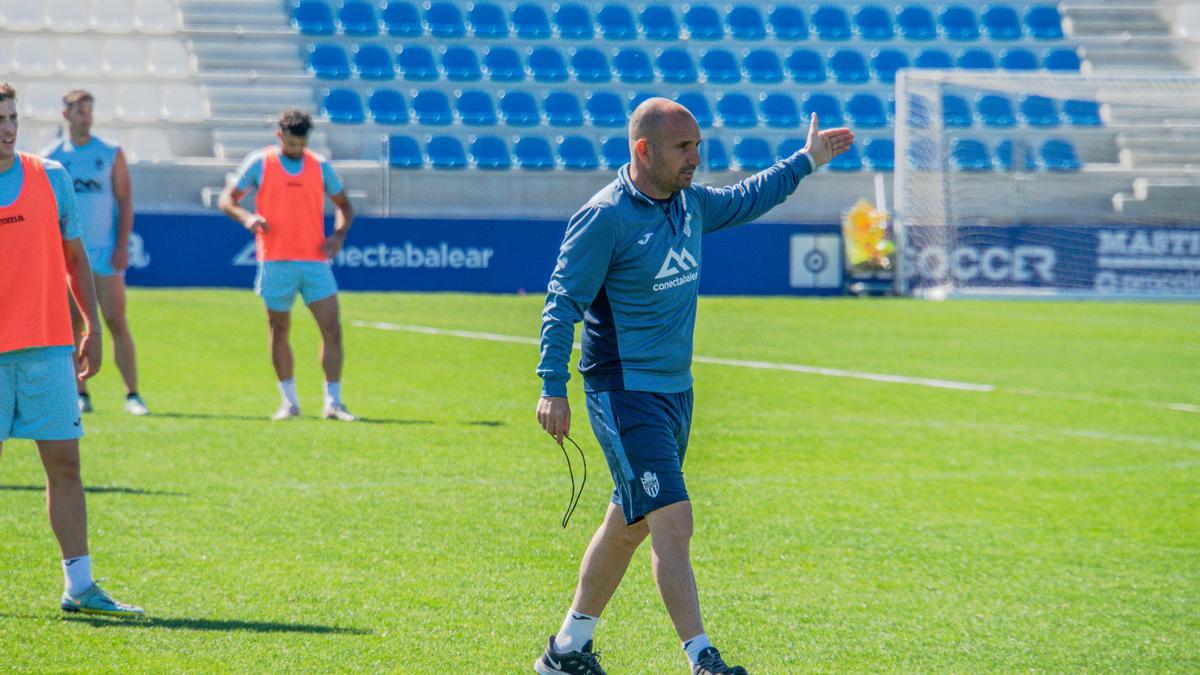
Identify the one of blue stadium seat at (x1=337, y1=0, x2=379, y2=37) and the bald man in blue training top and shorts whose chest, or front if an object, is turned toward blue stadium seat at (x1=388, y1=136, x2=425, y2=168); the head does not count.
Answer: blue stadium seat at (x1=337, y1=0, x2=379, y2=37)

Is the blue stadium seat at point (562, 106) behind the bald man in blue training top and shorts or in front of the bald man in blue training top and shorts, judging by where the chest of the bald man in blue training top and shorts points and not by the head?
behind

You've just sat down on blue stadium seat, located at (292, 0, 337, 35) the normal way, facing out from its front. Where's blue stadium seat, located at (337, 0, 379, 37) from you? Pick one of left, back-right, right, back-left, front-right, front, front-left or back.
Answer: left

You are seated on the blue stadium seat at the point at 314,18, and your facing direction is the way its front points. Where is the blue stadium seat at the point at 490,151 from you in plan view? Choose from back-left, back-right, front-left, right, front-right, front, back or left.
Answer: front-left

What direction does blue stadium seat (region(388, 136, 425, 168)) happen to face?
toward the camera

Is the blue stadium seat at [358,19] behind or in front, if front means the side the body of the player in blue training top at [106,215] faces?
behind

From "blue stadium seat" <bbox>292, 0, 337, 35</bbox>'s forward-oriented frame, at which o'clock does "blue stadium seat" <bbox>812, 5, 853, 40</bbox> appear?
"blue stadium seat" <bbox>812, 5, 853, 40</bbox> is roughly at 9 o'clock from "blue stadium seat" <bbox>292, 0, 337, 35</bbox>.

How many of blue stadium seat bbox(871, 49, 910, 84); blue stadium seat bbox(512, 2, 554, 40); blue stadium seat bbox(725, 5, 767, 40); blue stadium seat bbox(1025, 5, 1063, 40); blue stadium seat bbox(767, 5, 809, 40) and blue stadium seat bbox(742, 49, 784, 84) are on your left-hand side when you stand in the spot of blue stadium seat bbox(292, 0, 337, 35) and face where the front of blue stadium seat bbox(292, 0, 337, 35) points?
6

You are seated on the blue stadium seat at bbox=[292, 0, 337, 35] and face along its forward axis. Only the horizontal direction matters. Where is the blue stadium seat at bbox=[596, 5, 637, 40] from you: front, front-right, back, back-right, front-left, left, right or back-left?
left

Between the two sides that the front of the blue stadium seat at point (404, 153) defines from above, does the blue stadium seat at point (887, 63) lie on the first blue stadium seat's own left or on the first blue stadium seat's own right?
on the first blue stadium seat's own left

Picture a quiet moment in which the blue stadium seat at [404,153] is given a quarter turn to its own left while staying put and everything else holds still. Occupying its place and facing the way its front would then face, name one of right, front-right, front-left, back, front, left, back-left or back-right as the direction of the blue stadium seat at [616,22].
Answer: front-left
